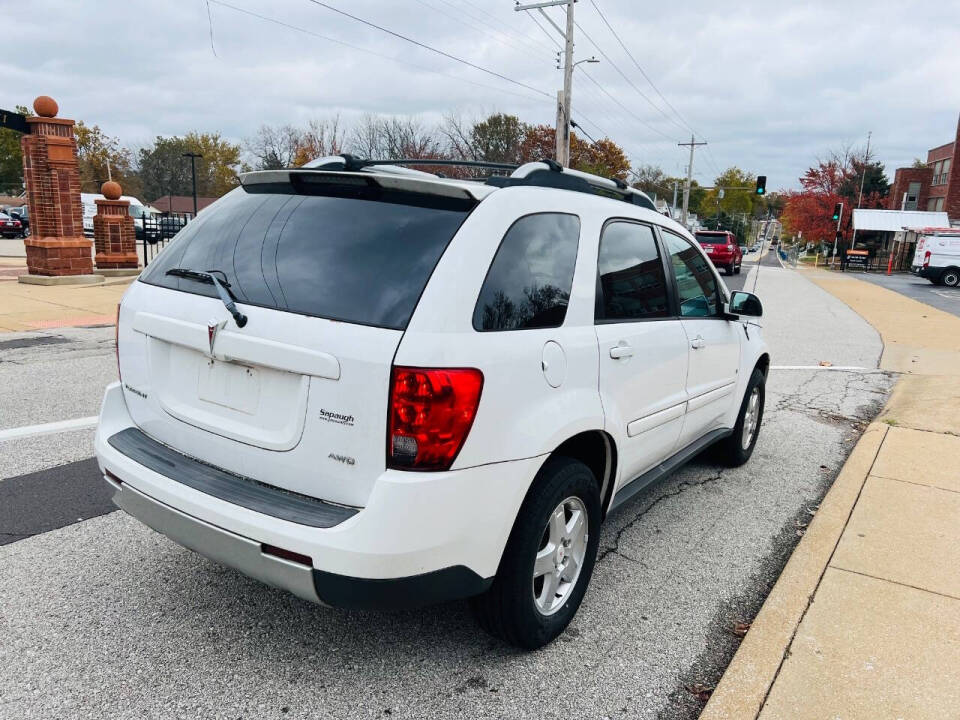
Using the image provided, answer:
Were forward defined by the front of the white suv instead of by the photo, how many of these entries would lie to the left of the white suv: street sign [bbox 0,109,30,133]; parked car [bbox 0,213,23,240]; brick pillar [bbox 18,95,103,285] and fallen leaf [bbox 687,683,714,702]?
3

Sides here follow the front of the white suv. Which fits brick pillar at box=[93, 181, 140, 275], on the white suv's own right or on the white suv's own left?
on the white suv's own left

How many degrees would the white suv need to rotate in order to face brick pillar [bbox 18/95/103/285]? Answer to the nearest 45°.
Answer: approximately 90° to its left

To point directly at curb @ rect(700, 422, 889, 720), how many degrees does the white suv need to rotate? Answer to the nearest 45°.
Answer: approximately 45° to its right

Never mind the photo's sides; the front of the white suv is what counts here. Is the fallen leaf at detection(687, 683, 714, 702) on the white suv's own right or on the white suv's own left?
on the white suv's own right

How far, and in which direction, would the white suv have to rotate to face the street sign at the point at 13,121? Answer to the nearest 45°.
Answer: approximately 90° to its left

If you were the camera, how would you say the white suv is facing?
facing away from the viewer and to the right of the viewer

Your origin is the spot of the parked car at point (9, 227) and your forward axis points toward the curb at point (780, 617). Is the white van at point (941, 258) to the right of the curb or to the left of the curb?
left

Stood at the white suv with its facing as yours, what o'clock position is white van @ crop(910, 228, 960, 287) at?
The white van is roughly at 12 o'clock from the white suv.

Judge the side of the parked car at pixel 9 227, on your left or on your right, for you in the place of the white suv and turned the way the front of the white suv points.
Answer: on your left

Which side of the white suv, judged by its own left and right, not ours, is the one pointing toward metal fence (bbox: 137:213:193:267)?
left

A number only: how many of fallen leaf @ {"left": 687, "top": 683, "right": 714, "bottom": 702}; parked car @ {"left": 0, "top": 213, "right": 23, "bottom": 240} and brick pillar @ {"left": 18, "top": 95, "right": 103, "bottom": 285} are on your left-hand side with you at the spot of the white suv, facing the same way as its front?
2
